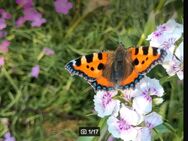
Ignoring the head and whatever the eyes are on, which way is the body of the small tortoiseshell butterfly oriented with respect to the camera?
away from the camera

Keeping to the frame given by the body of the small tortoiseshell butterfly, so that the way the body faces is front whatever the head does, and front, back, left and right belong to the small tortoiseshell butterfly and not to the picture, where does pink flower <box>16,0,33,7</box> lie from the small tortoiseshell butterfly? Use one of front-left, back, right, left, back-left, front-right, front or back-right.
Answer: left

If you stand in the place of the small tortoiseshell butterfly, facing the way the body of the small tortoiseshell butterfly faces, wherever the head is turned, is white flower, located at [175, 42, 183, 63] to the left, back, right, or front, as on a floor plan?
right

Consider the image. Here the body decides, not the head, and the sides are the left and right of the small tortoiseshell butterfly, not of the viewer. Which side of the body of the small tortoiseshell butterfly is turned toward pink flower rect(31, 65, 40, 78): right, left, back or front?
left

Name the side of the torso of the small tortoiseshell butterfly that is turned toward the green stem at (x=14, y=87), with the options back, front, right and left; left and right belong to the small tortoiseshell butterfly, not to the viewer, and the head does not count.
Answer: left

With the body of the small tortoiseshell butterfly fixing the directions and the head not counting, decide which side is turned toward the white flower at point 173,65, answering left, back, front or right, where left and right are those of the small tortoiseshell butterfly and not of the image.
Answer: right
